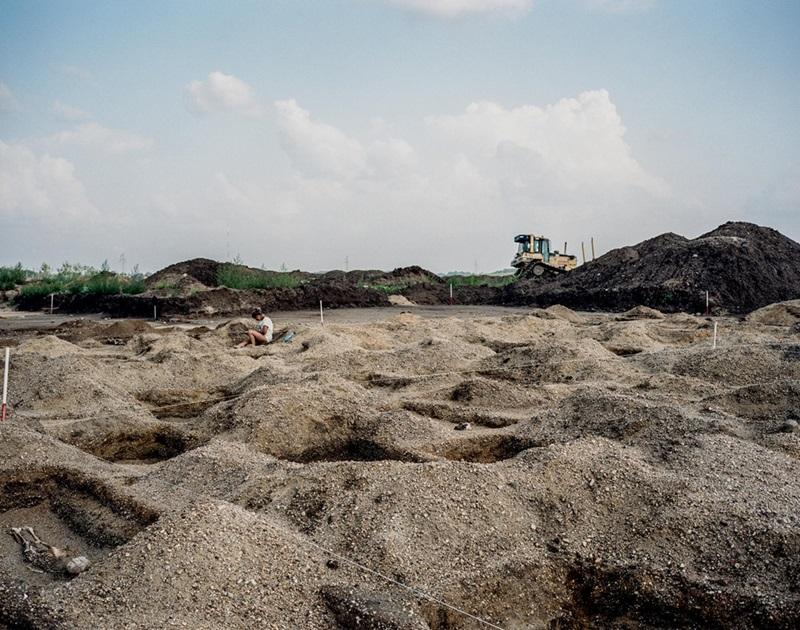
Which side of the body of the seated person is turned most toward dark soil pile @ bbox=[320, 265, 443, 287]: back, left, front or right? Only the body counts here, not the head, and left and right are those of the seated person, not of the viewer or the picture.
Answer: right

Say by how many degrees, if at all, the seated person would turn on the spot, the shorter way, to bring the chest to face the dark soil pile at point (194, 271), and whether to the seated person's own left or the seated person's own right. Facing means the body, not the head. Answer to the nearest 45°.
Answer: approximately 90° to the seated person's own right

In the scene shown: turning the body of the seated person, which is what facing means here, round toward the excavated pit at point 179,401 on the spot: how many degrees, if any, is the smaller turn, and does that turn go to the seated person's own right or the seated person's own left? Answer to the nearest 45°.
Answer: approximately 90° to the seated person's own left

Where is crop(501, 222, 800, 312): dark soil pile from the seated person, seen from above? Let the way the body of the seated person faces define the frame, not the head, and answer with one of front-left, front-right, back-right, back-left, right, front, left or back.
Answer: back-right

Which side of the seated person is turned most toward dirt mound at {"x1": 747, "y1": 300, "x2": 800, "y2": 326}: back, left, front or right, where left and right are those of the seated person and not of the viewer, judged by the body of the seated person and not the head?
back

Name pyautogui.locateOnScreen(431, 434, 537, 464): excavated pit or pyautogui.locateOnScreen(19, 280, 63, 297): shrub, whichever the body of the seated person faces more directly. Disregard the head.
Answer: the shrub

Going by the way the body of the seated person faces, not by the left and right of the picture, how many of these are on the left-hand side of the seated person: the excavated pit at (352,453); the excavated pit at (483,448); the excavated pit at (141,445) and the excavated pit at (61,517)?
4

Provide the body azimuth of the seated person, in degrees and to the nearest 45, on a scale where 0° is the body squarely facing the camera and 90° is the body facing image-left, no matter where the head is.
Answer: approximately 90°

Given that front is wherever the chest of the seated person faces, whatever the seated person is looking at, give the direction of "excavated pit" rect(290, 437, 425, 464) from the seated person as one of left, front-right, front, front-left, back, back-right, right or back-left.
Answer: left

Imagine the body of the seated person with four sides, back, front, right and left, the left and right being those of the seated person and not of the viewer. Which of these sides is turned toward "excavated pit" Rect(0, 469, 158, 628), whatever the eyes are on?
left

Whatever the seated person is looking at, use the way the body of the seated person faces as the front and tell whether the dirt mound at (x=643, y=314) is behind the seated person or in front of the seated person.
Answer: behind

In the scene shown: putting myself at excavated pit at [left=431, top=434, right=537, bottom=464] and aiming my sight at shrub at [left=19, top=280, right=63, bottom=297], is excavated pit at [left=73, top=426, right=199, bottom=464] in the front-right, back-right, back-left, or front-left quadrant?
front-left

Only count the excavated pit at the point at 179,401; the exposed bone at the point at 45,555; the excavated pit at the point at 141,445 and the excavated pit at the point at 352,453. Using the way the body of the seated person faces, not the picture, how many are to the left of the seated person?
4

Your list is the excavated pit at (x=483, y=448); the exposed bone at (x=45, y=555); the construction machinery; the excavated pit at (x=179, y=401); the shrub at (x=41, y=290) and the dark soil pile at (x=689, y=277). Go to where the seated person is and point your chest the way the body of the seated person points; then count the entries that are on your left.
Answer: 3

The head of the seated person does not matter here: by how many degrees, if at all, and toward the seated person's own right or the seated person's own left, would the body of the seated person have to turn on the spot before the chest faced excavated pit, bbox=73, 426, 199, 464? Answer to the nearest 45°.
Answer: approximately 90° to the seated person's own left
